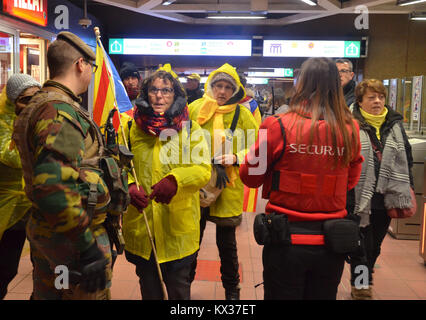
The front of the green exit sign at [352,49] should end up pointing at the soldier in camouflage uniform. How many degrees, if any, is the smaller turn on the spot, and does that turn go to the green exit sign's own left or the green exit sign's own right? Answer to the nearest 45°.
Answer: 0° — it already faces them

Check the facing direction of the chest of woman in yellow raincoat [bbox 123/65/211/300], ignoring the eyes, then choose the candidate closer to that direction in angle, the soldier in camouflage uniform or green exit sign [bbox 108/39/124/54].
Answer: the soldier in camouflage uniform

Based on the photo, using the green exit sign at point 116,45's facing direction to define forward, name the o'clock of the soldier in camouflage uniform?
The soldier in camouflage uniform is roughly at 12 o'clock from the green exit sign.

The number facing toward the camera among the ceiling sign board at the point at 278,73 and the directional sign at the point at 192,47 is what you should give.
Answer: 2

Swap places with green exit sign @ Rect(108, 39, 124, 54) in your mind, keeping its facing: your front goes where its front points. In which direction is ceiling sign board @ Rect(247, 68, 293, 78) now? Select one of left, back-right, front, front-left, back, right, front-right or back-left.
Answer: left

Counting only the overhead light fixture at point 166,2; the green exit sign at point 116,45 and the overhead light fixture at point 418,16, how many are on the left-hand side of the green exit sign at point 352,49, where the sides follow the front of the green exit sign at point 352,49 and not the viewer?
1

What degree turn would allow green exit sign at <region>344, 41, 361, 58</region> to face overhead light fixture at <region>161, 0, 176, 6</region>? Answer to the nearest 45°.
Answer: approximately 45° to its right

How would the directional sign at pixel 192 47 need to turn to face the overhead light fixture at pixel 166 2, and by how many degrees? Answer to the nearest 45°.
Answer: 0° — it already faces it
